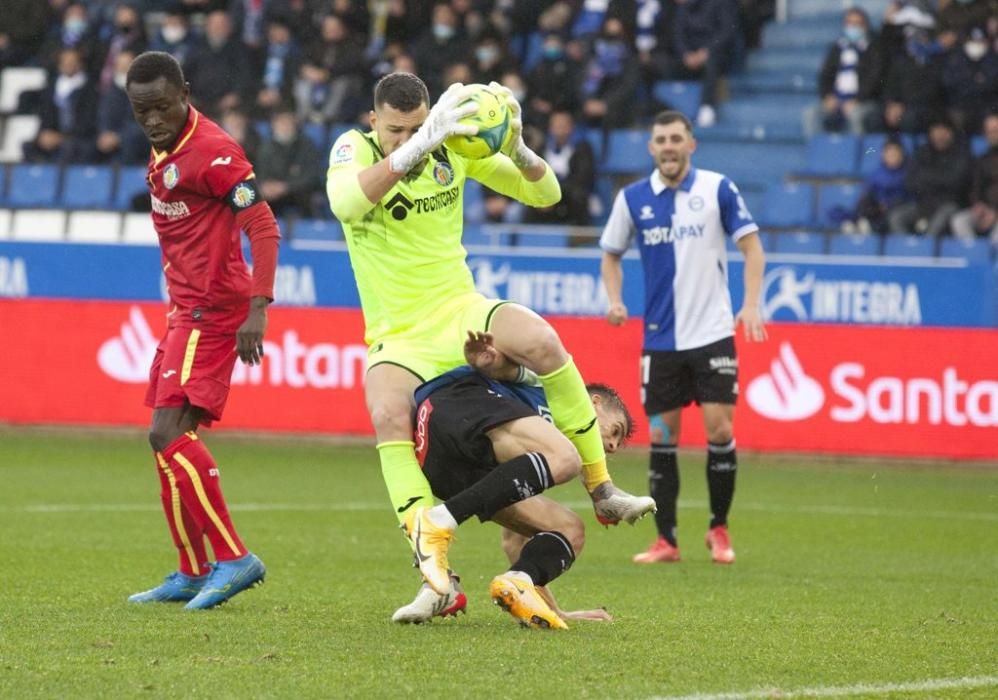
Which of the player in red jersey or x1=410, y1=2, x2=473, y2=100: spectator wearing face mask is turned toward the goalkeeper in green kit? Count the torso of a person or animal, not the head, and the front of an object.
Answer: the spectator wearing face mask

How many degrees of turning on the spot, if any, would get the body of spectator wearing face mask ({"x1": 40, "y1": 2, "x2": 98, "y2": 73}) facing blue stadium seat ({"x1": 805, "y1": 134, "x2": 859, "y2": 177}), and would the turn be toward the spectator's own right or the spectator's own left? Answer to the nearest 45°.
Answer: approximately 45° to the spectator's own left

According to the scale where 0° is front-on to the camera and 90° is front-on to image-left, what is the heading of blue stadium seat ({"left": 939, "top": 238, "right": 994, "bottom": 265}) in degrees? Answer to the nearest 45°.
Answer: approximately 0°

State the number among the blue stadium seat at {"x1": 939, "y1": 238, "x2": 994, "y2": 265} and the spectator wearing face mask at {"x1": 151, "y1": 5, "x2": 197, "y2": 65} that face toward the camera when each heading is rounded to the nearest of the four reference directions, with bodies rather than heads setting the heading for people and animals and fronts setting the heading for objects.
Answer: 2

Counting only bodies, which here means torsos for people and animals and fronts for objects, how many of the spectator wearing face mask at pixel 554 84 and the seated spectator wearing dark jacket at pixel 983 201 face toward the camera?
2

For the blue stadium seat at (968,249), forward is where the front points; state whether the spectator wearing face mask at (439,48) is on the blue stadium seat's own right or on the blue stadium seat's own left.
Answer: on the blue stadium seat's own right

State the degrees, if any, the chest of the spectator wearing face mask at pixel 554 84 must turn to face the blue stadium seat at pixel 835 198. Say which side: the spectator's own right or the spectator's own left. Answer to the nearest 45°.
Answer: approximately 45° to the spectator's own left

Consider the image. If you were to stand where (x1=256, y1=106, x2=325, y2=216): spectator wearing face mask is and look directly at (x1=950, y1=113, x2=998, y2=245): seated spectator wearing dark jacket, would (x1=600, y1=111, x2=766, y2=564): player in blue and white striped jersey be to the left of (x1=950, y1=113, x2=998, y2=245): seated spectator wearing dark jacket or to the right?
right

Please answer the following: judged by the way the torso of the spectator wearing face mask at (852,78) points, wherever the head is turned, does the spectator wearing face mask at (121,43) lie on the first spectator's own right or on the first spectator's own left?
on the first spectator's own right
